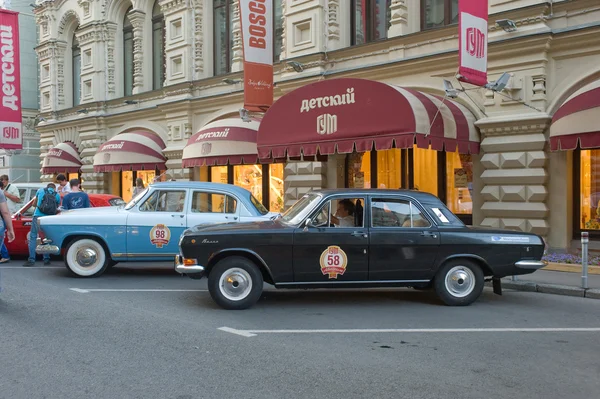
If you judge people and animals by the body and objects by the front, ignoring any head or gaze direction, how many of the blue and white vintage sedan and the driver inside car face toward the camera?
0

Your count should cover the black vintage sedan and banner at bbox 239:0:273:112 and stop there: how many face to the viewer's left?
1

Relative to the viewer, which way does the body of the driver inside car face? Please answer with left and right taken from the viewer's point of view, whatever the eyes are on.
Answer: facing to the left of the viewer

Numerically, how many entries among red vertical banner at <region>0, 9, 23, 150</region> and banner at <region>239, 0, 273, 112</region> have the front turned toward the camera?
2

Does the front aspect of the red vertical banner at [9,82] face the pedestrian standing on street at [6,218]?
yes

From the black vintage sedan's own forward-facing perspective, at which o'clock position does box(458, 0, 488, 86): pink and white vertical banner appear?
The pink and white vertical banner is roughly at 4 o'clock from the black vintage sedan.

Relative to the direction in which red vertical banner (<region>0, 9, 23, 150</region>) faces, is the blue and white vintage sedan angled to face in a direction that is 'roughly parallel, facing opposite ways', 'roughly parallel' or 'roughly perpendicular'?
roughly perpendicular

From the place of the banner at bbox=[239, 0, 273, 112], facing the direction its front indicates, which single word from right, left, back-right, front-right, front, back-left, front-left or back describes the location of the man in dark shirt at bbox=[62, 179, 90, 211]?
front-right

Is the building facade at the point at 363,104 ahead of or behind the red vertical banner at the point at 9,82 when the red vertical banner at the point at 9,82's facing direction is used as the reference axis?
ahead

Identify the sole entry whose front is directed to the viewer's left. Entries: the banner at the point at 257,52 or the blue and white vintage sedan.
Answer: the blue and white vintage sedan

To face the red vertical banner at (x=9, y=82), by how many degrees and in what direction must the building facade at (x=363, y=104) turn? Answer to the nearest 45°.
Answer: approximately 90° to its right

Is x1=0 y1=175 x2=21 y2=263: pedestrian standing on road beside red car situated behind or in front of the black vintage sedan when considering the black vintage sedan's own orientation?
in front

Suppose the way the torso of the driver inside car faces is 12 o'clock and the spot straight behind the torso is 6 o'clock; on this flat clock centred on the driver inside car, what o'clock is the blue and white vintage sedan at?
The blue and white vintage sedan is roughly at 1 o'clock from the driver inside car.

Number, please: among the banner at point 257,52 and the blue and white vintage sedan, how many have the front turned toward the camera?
1

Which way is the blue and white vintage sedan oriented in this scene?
to the viewer's left
